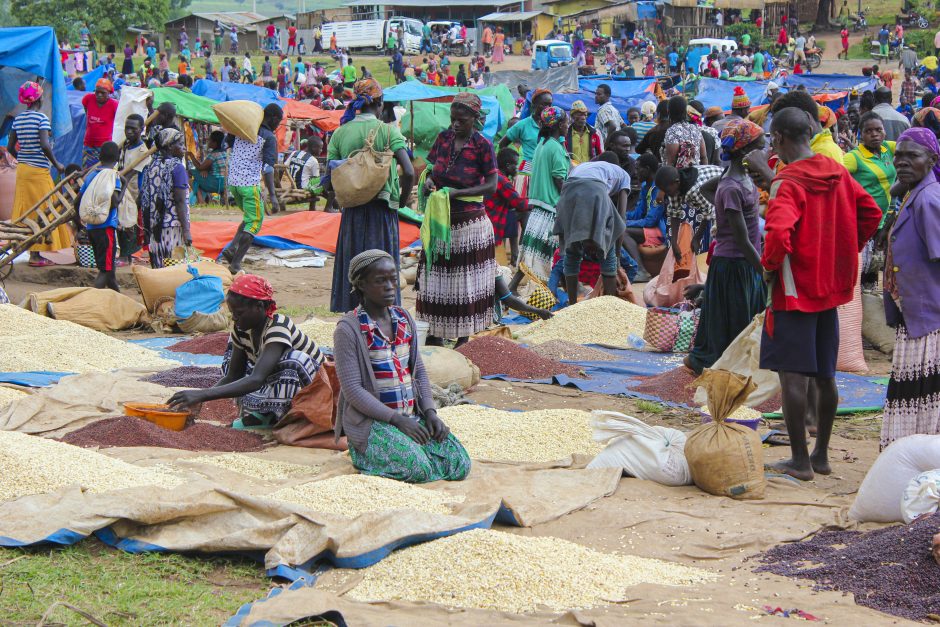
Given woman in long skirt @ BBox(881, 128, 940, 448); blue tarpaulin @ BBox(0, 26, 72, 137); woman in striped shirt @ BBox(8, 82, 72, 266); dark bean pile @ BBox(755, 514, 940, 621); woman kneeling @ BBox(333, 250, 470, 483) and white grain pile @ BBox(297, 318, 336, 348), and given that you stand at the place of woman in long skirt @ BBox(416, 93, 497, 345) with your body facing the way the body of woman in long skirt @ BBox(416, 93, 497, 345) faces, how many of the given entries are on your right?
3

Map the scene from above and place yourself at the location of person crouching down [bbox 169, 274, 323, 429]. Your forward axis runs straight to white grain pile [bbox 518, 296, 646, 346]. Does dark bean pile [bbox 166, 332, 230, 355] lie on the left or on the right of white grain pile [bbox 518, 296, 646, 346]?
left

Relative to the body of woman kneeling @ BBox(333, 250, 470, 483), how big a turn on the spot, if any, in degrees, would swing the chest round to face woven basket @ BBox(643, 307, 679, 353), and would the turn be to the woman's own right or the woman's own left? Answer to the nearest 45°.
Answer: approximately 90° to the woman's own left

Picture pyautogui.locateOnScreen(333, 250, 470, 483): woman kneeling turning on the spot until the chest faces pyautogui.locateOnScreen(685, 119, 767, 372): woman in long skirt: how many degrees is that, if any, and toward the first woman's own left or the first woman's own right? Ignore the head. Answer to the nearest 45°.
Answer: approximately 90° to the first woman's own left

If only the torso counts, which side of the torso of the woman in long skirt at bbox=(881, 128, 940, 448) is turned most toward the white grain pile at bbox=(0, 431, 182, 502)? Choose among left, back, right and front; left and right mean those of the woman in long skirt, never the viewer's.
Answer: front

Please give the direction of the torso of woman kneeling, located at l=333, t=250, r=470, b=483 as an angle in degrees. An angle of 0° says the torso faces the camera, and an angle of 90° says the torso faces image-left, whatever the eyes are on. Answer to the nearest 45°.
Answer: approximately 315°

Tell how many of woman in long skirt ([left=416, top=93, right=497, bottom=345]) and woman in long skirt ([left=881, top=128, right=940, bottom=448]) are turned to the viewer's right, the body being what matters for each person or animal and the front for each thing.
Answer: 0

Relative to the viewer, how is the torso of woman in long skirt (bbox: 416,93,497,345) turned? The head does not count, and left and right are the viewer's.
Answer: facing the viewer and to the left of the viewer

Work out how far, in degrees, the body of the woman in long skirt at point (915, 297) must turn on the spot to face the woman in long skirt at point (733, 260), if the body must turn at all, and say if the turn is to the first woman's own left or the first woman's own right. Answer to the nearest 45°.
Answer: approximately 90° to the first woman's own right

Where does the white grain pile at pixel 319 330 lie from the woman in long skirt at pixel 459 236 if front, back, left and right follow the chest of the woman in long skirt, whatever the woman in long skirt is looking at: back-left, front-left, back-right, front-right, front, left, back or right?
right

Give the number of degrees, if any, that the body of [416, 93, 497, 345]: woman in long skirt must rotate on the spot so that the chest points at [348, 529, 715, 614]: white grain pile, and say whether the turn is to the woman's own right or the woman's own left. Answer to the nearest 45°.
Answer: approximately 45° to the woman's own left

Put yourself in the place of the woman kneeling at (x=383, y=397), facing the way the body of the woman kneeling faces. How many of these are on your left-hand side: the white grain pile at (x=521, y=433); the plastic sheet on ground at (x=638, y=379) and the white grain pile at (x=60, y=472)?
2
